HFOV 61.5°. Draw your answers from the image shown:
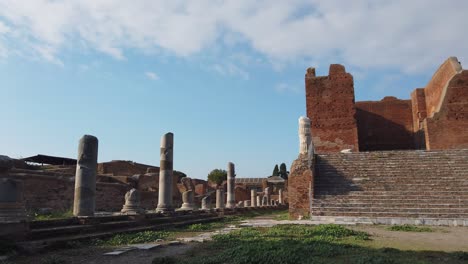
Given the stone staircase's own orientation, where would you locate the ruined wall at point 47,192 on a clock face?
The ruined wall is roughly at 3 o'clock from the stone staircase.

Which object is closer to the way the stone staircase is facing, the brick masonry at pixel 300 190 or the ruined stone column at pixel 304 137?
the brick masonry

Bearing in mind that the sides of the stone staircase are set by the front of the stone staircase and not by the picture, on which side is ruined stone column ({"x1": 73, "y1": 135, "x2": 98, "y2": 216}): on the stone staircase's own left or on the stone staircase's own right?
on the stone staircase's own right

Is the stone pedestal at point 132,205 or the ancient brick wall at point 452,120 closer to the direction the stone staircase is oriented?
the stone pedestal

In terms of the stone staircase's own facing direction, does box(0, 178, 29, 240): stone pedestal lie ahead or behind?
ahead

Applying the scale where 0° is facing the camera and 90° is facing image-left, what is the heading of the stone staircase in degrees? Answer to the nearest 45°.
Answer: approximately 0°

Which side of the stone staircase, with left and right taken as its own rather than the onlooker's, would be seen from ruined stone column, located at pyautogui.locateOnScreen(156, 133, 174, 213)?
right

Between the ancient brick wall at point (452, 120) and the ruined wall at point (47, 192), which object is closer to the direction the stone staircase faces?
the ruined wall

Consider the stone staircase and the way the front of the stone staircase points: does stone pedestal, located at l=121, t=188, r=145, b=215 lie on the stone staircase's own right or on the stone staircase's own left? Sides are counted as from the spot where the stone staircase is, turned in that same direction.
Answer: on the stone staircase's own right

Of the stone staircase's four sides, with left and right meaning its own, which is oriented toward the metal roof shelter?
right

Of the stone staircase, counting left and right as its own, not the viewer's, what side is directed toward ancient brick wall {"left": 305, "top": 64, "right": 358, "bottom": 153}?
back
